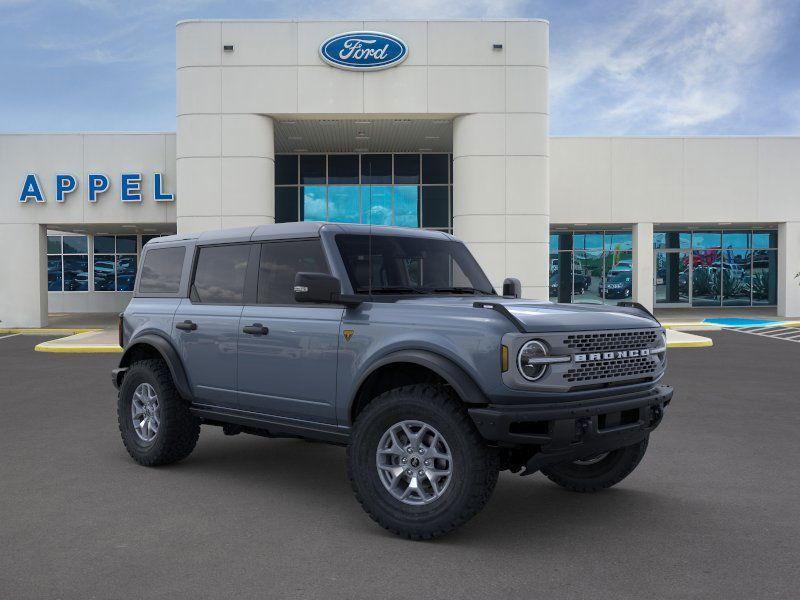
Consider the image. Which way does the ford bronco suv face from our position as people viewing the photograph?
facing the viewer and to the right of the viewer

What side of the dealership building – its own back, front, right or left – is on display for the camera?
front

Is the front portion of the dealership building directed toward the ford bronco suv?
yes

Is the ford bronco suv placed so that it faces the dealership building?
no

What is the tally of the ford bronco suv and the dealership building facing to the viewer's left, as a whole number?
0
